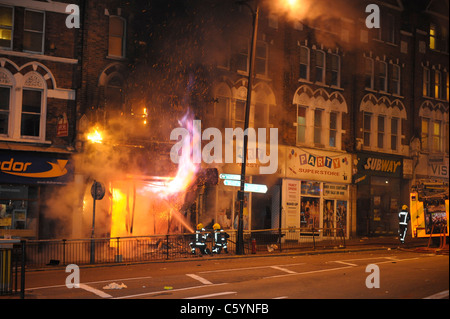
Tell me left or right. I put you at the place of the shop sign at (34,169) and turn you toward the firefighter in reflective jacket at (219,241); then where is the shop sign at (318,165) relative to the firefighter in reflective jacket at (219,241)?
left

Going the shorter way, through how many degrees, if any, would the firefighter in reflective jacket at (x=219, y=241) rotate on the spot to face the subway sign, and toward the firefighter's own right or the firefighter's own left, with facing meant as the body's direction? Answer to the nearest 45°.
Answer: approximately 90° to the firefighter's own right

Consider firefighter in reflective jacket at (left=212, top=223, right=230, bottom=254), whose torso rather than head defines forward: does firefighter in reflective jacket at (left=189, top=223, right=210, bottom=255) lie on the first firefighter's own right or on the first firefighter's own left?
on the first firefighter's own left

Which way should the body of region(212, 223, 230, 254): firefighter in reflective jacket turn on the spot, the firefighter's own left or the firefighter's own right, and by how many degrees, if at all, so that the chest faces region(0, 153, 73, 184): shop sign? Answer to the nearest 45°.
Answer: approximately 45° to the firefighter's own left

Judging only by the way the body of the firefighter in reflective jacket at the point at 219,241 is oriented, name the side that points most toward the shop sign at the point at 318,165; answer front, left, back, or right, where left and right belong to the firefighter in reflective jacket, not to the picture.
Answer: right

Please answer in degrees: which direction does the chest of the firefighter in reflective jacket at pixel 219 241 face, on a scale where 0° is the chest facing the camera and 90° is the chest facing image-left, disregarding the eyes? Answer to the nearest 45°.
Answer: approximately 135°
